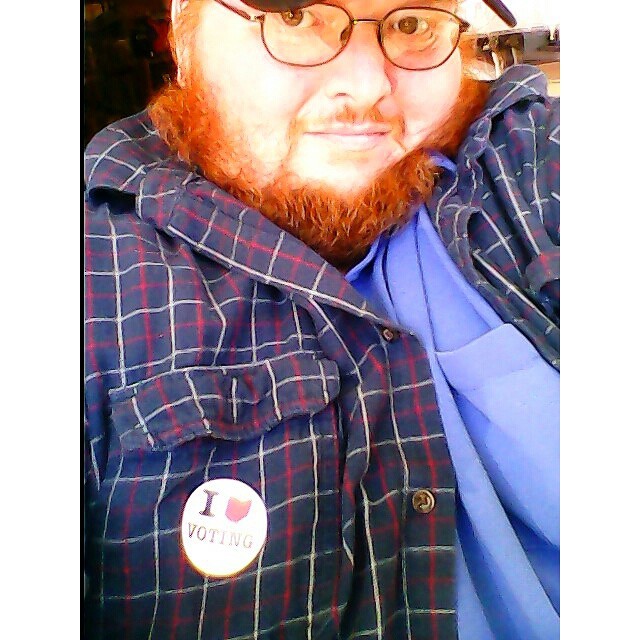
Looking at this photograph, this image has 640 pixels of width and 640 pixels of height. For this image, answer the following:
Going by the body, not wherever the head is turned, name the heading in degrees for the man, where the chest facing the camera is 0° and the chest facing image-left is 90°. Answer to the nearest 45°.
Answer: approximately 0°
